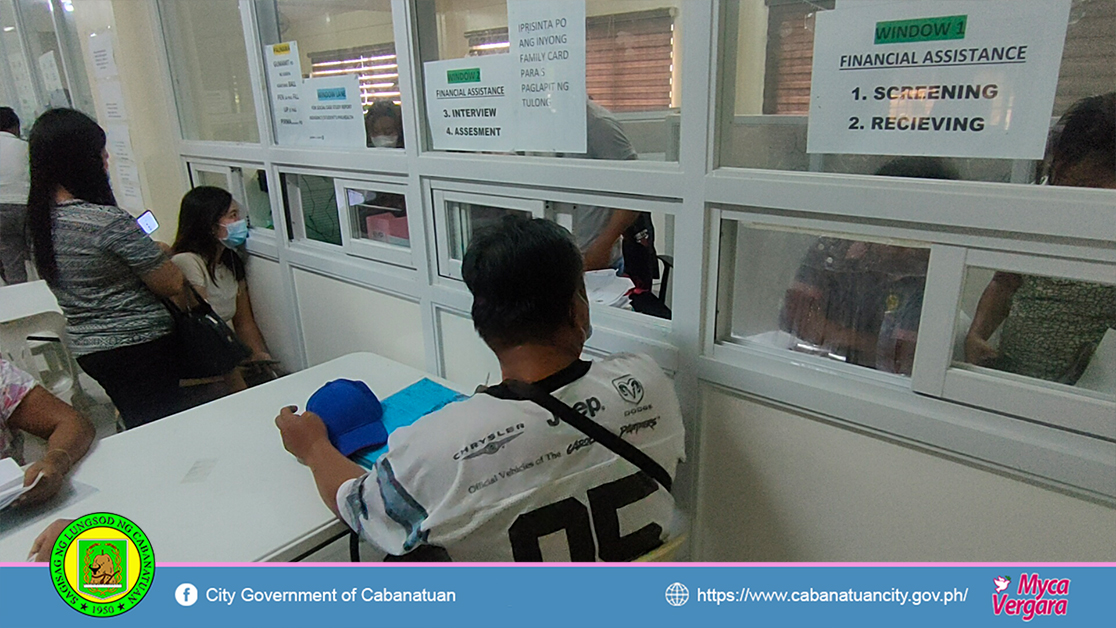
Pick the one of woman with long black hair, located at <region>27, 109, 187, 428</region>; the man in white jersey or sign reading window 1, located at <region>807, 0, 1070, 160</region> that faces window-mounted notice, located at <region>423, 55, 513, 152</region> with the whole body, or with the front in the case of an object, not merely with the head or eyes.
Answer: the man in white jersey

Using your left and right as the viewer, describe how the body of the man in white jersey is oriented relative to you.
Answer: facing away from the viewer

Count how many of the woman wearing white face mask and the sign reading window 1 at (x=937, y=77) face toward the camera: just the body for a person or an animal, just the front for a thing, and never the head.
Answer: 2

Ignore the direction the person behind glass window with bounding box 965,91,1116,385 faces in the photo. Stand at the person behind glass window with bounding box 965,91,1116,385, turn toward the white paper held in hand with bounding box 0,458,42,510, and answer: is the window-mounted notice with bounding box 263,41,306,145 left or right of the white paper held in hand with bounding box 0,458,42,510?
right

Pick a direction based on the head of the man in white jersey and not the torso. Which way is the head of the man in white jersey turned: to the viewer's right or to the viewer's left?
to the viewer's right

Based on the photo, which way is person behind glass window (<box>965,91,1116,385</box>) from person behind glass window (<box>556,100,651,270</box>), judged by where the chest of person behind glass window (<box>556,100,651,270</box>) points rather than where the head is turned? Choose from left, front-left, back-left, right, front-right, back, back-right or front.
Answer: left

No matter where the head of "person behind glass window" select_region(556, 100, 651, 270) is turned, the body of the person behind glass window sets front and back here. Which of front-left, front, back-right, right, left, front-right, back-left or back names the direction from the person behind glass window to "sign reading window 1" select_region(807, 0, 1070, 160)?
left

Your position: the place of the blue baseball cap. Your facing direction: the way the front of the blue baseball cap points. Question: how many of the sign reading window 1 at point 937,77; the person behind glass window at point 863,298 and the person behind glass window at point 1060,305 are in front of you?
3

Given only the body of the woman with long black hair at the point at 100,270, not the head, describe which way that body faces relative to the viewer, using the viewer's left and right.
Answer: facing away from the viewer and to the right of the viewer
